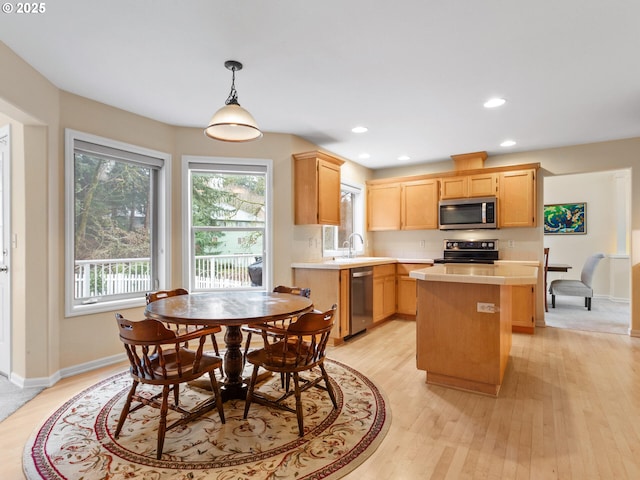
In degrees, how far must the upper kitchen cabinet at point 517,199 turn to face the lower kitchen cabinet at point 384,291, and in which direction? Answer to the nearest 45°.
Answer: approximately 45° to its right

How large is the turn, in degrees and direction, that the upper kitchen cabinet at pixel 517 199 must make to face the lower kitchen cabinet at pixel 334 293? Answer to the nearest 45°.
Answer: approximately 45° to its right

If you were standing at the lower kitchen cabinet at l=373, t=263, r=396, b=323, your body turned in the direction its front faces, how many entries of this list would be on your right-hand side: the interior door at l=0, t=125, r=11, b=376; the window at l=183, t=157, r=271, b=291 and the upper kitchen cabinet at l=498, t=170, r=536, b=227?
2

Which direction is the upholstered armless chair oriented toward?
to the viewer's left

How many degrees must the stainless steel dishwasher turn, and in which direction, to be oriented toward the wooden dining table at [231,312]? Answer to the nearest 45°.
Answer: approximately 90° to its right

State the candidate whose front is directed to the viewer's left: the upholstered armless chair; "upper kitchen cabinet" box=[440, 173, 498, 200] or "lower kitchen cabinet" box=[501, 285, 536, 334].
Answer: the upholstered armless chair

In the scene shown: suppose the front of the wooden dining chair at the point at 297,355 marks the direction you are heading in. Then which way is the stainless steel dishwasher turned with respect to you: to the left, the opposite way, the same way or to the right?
the opposite way

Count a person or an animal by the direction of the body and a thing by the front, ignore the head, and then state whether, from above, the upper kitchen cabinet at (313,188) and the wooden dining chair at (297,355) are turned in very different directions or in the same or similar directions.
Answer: very different directions
